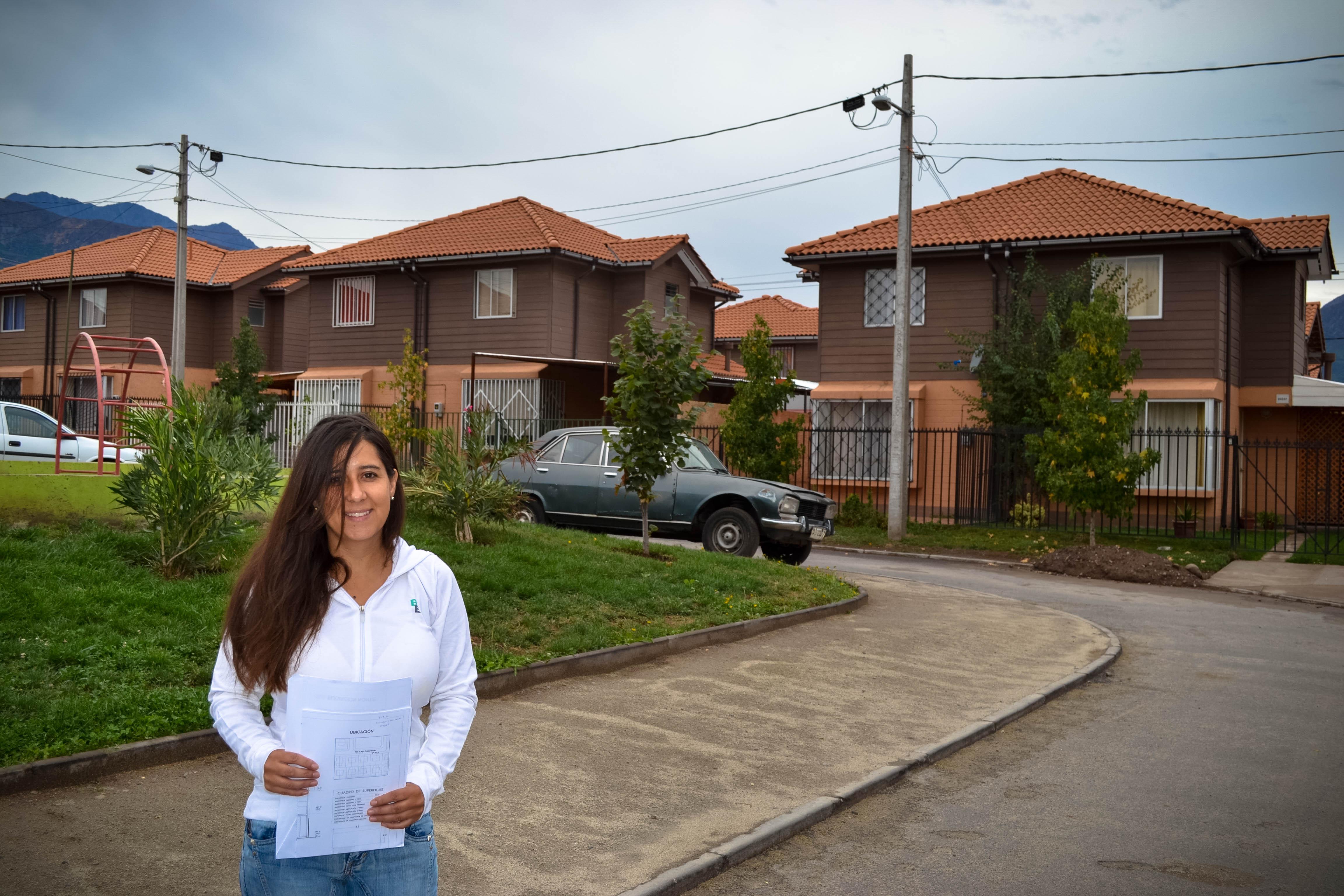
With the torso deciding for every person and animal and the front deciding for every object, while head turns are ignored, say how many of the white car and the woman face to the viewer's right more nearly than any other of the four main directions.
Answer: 1

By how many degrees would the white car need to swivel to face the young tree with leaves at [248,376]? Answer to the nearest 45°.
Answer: approximately 45° to its left

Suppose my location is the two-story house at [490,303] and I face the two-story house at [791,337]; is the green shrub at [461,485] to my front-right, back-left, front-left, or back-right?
back-right

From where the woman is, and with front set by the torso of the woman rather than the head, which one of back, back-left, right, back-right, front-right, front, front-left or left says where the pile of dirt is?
back-left

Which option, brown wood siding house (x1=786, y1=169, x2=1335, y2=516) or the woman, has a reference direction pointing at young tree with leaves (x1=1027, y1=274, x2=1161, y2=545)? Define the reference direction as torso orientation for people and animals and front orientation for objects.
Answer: the brown wood siding house

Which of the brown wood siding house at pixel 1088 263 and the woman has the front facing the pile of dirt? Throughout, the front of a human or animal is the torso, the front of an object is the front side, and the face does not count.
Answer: the brown wood siding house

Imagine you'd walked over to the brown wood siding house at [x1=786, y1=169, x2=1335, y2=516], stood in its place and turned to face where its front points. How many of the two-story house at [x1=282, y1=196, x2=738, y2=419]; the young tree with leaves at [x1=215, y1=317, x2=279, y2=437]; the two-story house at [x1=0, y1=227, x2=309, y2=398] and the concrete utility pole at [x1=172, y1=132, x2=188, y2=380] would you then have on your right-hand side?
4

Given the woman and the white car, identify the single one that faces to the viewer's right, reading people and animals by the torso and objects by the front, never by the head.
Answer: the white car

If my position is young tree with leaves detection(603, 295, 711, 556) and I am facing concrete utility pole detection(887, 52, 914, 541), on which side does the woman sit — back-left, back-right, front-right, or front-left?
back-right

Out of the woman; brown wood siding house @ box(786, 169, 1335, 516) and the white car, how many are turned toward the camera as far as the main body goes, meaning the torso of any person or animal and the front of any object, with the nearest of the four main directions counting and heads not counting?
2

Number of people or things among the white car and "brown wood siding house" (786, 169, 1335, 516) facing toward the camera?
1

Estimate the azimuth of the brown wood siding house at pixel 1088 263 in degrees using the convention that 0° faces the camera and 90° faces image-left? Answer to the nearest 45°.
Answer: approximately 0°

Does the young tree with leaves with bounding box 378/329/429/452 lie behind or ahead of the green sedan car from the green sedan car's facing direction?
behind

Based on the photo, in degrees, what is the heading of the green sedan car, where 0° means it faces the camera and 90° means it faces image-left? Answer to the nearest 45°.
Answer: approximately 315°
